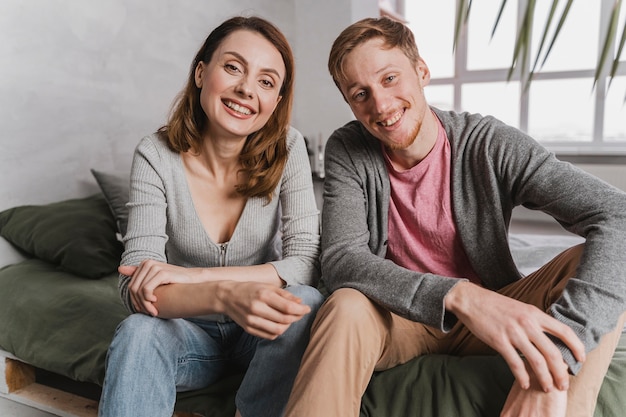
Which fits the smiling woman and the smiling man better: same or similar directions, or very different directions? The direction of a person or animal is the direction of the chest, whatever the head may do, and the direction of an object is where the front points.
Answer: same or similar directions

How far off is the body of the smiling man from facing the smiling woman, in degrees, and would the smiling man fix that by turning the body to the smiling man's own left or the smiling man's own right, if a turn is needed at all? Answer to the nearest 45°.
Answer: approximately 90° to the smiling man's own right

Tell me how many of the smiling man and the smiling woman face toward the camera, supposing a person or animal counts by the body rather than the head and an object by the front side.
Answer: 2

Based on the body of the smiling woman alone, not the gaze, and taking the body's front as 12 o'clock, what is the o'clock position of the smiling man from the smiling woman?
The smiling man is roughly at 10 o'clock from the smiling woman.

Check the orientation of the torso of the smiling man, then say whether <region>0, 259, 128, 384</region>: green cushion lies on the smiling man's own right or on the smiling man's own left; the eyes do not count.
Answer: on the smiling man's own right

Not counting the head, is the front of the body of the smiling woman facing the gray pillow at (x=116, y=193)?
no

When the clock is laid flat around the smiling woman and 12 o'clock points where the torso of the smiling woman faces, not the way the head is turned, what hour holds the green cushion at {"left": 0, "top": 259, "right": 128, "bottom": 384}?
The green cushion is roughly at 4 o'clock from the smiling woman.

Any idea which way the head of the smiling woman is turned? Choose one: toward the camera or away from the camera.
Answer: toward the camera

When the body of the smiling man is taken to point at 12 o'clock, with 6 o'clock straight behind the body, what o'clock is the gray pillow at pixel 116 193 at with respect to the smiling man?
The gray pillow is roughly at 4 o'clock from the smiling man.

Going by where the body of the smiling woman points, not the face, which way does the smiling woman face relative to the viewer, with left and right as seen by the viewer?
facing the viewer
